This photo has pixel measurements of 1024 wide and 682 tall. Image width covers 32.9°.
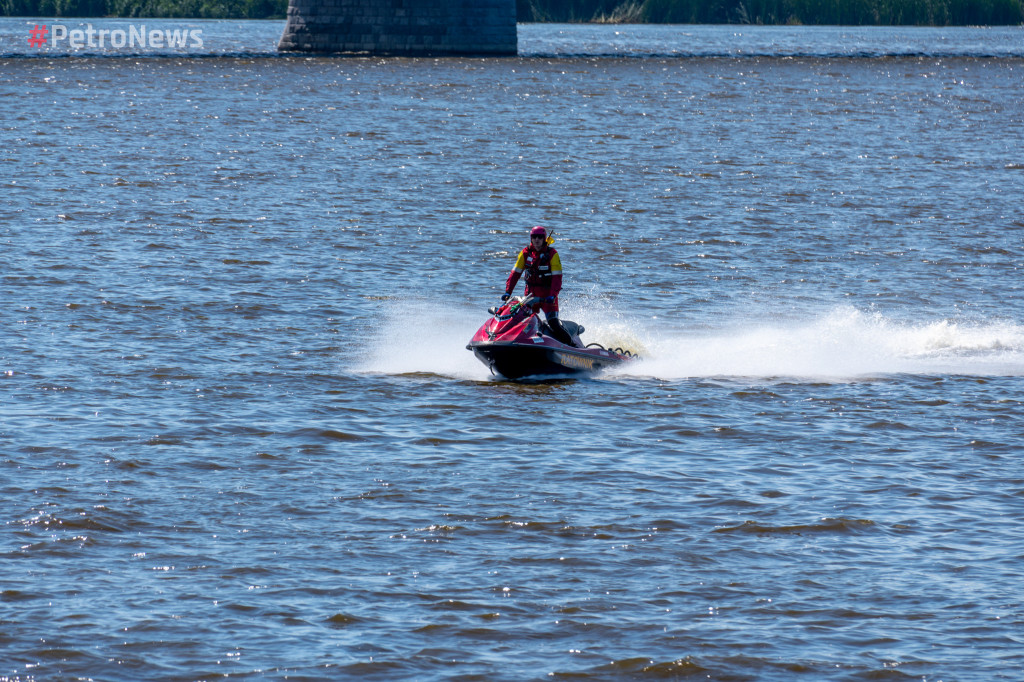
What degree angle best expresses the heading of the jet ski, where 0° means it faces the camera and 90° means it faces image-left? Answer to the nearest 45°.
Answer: approximately 45°

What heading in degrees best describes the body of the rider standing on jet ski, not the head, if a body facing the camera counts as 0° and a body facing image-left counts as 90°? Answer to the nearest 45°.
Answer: approximately 45°
